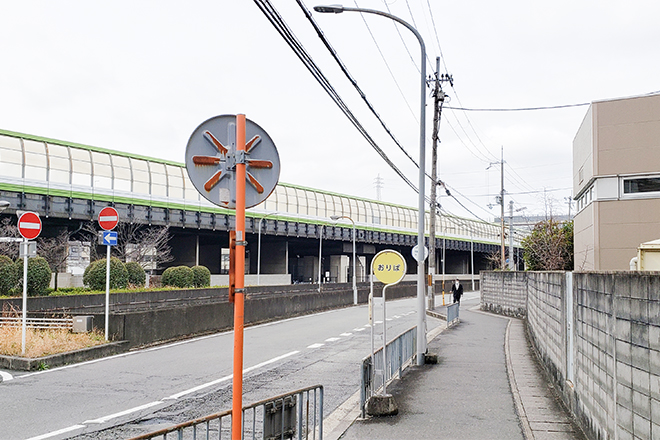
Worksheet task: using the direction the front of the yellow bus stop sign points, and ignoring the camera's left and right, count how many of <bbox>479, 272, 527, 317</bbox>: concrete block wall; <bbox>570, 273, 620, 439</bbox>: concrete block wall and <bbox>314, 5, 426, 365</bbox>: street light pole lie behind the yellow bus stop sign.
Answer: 2

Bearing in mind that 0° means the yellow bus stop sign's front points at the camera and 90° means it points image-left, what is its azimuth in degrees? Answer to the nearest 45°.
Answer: approximately 0°

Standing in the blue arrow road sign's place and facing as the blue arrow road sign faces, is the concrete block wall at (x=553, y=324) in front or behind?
in front

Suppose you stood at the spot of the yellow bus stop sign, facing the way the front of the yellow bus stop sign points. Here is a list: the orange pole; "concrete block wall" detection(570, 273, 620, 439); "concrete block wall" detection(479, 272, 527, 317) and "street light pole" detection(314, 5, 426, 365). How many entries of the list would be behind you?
2

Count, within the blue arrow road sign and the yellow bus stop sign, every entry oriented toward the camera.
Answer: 2

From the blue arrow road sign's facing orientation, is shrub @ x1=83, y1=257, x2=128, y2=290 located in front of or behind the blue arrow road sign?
behind

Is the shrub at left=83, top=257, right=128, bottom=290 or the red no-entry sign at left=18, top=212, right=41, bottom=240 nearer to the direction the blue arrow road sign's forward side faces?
the red no-entry sign

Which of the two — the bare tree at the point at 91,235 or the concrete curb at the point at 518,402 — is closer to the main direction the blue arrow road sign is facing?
the concrete curb

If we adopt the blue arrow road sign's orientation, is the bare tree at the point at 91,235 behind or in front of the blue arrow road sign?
behind
